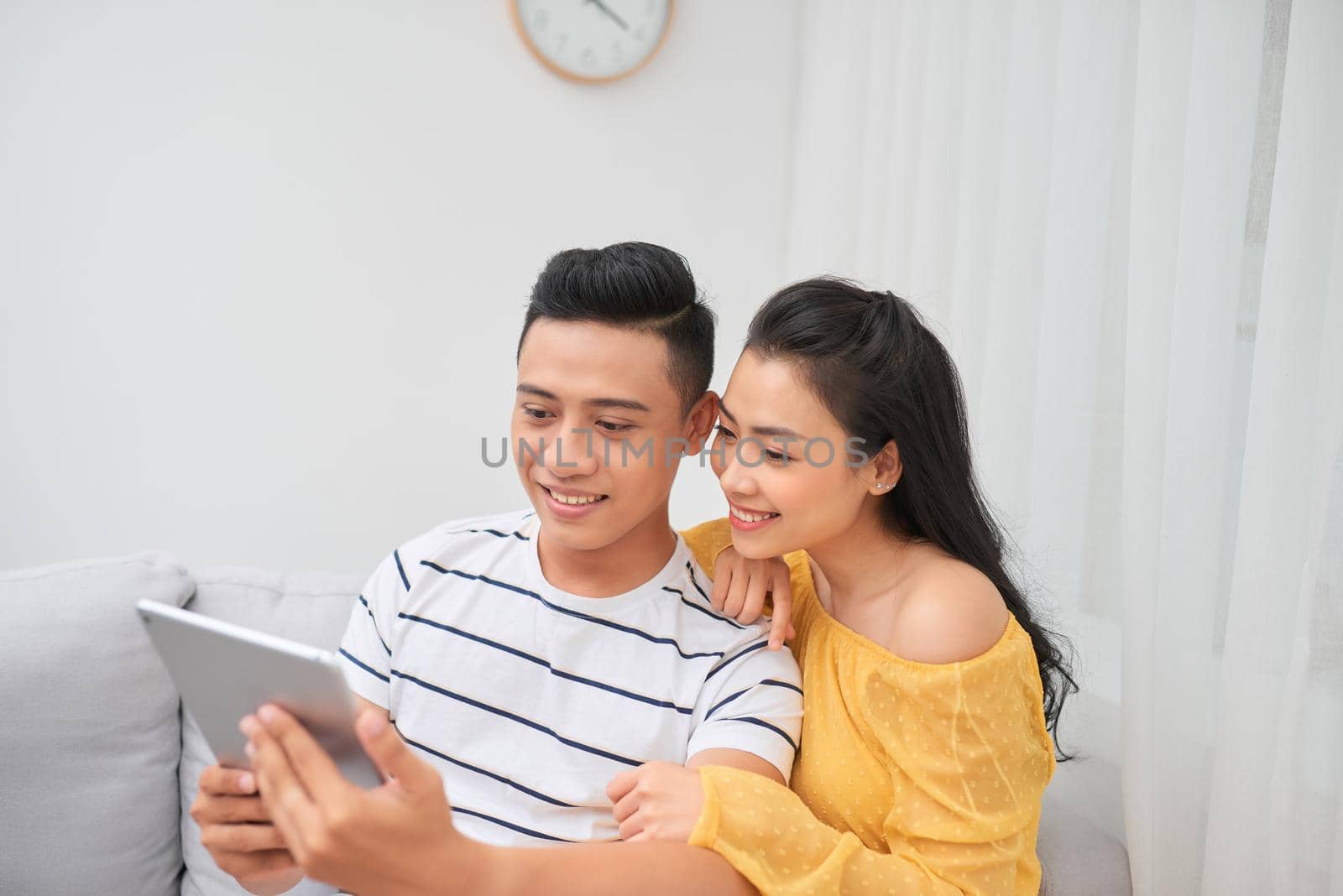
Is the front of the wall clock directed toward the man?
yes

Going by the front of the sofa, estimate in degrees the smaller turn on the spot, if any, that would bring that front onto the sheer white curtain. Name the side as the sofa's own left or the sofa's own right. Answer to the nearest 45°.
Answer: approximately 90° to the sofa's own left

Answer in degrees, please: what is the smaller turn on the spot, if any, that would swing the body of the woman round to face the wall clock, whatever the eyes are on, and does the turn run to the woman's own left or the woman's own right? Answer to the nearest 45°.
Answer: approximately 135° to the woman's own right

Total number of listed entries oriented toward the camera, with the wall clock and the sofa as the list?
2

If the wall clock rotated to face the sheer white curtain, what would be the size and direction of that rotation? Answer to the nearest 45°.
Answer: approximately 45° to its left

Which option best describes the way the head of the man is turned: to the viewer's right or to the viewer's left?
to the viewer's left
